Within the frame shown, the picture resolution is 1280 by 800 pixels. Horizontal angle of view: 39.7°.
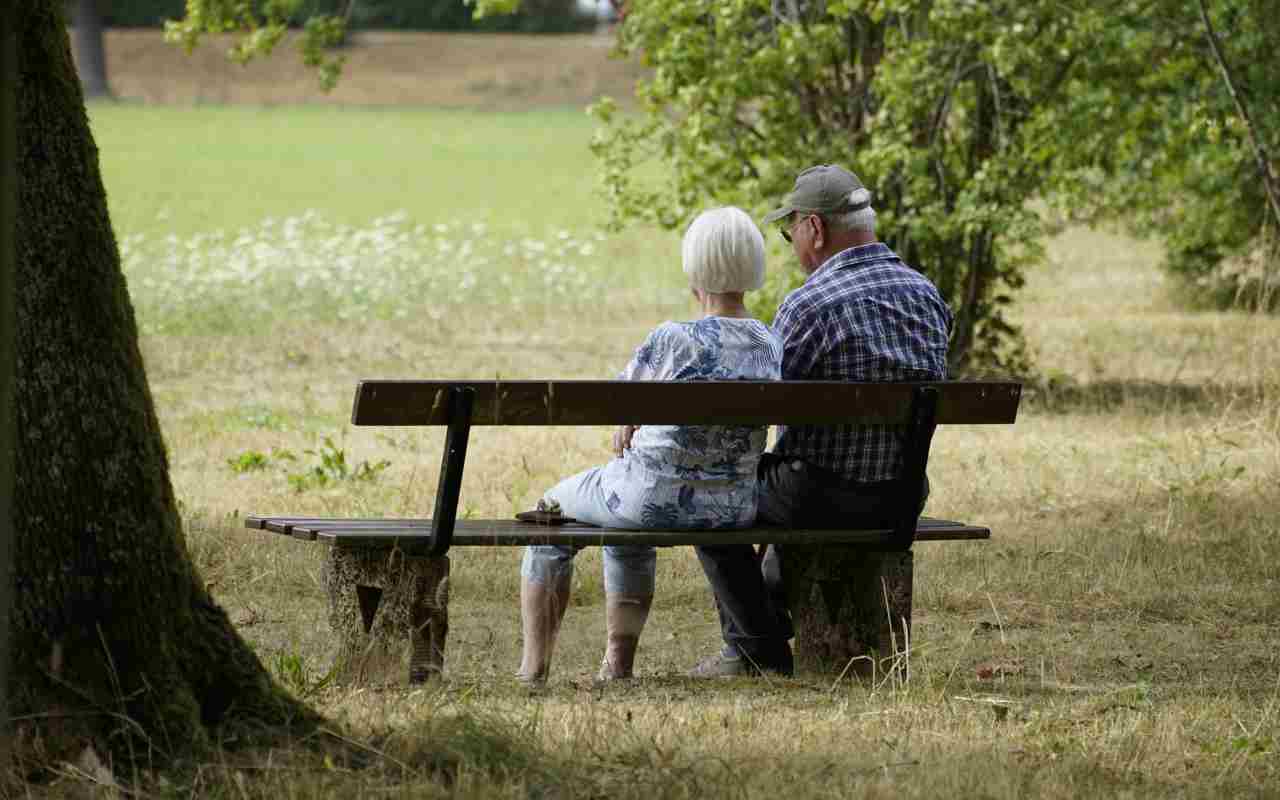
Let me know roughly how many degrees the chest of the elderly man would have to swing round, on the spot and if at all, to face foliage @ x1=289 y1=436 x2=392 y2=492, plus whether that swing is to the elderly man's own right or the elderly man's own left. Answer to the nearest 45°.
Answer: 0° — they already face it

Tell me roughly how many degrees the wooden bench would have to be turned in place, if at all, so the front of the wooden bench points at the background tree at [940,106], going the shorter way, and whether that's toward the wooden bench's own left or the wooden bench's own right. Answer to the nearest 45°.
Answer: approximately 45° to the wooden bench's own right

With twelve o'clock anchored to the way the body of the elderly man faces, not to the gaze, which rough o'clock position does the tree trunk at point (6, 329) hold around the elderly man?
The tree trunk is roughly at 9 o'clock from the elderly man.

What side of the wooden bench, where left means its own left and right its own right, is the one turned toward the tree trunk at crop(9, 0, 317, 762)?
left

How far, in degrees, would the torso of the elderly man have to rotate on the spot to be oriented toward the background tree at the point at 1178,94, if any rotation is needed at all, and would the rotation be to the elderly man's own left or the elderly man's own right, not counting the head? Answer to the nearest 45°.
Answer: approximately 45° to the elderly man's own right

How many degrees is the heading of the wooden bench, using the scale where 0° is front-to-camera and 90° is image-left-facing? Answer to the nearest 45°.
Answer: approximately 135°

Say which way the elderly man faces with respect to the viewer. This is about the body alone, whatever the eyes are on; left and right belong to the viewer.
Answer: facing away from the viewer and to the left of the viewer

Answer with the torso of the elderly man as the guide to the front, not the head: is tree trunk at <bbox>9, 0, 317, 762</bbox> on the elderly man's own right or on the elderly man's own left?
on the elderly man's own left

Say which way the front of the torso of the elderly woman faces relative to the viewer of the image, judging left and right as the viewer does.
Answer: facing away from the viewer and to the left of the viewer
